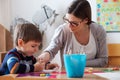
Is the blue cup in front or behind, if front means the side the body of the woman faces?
in front

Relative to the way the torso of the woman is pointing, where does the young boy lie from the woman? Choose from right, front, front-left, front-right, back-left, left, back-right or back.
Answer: front

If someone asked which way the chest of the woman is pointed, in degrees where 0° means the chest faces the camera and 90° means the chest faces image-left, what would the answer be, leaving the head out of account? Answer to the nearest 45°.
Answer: approximately 45°

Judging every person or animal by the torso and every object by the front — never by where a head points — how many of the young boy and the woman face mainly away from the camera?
0

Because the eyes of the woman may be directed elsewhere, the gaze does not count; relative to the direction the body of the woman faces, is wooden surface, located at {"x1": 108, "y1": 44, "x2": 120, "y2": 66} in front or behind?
behind

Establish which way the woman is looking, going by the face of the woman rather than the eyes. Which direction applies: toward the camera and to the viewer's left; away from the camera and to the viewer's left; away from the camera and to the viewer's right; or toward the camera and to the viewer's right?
toward the camera and to the viewer's left
